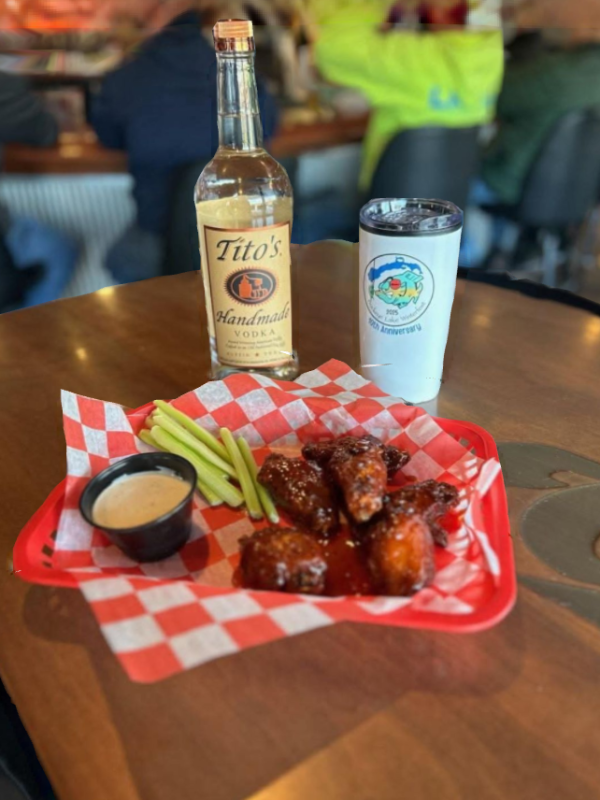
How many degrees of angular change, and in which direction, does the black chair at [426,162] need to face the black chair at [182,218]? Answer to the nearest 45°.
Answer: approximately 135° to its left

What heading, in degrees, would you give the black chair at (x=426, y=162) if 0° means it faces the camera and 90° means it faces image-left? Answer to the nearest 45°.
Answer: approximately 180°

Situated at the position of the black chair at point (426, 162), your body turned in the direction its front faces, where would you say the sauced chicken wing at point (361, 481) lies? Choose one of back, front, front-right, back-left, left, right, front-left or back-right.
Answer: back

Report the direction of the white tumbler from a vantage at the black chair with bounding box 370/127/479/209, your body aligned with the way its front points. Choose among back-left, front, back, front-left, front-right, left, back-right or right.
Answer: back

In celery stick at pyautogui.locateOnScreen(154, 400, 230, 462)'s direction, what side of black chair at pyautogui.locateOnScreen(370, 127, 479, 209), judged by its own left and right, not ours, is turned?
back

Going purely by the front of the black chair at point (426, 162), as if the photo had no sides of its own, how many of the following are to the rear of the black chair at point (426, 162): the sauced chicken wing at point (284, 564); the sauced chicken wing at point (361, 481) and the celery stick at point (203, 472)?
3

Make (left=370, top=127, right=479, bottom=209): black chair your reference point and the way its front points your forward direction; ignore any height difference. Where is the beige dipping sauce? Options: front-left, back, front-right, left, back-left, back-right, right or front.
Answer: back

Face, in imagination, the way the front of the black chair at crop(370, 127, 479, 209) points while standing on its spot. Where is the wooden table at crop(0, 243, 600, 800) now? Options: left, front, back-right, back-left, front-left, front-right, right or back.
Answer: back

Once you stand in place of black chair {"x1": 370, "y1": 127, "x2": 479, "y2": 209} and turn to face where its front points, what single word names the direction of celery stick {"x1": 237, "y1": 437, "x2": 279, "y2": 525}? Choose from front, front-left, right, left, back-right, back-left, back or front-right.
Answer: back

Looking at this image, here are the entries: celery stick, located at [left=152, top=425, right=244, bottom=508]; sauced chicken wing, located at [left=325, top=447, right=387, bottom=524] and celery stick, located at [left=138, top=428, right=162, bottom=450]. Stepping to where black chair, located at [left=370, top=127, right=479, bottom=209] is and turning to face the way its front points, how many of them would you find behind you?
3

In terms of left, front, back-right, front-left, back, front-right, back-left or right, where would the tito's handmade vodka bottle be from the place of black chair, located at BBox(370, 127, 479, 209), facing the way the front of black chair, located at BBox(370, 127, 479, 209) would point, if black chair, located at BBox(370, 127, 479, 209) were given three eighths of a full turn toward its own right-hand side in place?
front-right

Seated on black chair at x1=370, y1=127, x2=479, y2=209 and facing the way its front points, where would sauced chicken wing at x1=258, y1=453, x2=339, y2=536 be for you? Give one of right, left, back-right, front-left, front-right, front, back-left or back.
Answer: back

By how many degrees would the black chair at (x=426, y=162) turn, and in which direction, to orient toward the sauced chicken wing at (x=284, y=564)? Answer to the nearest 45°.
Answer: approximately 180°

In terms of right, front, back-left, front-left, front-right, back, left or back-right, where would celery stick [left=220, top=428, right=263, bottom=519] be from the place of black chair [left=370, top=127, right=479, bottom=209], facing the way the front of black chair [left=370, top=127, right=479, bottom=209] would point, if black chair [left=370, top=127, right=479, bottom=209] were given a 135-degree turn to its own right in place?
front-right

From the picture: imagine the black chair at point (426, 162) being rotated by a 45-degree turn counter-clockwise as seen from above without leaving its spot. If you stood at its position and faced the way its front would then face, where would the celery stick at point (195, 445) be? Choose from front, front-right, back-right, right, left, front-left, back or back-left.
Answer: back-left

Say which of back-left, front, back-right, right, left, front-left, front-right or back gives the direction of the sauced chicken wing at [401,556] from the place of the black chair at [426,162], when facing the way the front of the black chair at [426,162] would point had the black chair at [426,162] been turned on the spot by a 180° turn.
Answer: front
